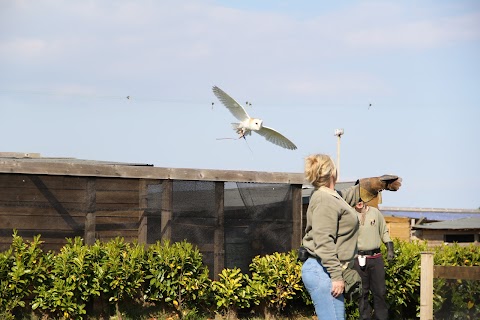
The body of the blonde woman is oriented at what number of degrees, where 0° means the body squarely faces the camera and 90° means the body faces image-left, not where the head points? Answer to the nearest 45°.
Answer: approximately 270°

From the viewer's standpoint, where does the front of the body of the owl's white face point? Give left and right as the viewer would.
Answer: facing the viewer and to the right of the viewer

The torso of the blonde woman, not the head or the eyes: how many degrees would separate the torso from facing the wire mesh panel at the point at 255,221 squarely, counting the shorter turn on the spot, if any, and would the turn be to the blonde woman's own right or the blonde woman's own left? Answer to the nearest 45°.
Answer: approximately 90° to the blonde woman's own left

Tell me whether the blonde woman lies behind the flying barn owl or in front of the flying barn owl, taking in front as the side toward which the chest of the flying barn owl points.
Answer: in front

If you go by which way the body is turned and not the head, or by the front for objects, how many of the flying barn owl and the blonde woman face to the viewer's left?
0

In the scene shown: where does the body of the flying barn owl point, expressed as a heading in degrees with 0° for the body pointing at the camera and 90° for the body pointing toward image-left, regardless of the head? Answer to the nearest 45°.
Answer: approximately 315°
